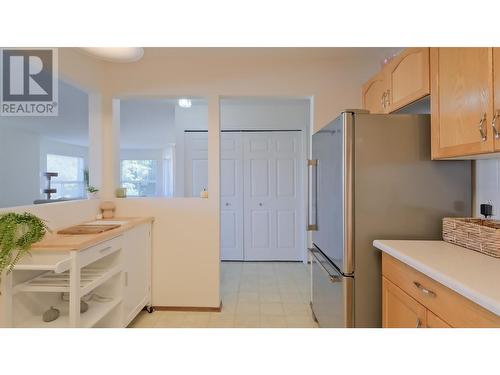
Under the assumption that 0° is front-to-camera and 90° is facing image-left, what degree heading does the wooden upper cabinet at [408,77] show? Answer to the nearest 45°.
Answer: approximately 45°

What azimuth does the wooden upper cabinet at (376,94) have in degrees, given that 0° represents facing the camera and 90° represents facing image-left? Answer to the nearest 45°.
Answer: approximately 45°

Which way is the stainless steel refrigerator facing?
to the viewer's left

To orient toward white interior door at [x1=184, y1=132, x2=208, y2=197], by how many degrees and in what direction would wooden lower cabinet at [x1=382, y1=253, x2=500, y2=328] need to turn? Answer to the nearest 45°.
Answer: approximately 90° to its right

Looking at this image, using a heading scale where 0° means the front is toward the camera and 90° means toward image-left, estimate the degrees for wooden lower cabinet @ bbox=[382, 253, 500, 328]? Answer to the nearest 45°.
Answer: approximately 45°

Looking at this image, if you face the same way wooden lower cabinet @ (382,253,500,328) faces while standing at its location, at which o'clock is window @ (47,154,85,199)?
The window is roughly at 2 o'clock from the wooden lower cabinet.

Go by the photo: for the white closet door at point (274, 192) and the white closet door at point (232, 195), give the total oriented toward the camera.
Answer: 2
